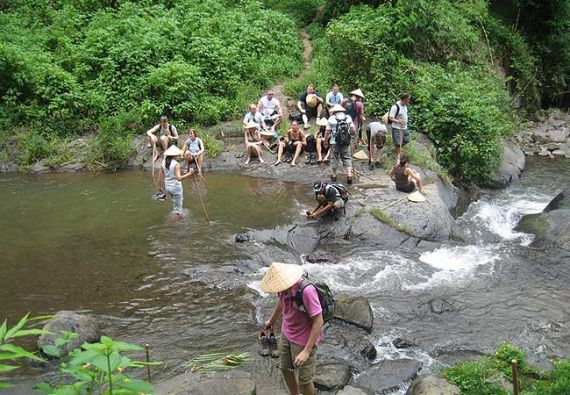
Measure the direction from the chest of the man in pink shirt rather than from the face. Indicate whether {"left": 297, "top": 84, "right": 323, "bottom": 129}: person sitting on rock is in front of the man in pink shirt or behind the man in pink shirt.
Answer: behind

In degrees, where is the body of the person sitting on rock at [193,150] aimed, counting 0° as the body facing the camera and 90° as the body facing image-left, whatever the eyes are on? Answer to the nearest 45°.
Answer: approximately 0°

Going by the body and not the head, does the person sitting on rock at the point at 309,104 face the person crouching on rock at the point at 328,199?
yes

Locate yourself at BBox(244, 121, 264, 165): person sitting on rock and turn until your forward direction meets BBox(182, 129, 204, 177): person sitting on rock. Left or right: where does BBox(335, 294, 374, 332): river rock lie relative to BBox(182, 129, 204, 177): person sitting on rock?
left

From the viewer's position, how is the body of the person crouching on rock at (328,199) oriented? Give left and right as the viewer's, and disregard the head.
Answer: facing to the left of the viewer

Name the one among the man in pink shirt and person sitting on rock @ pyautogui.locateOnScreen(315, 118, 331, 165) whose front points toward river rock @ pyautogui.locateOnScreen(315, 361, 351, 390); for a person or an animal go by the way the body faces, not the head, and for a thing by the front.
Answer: the person sitting on rock

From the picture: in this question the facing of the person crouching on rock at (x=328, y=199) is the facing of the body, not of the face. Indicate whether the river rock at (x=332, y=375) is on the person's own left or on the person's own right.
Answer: on the person's own left

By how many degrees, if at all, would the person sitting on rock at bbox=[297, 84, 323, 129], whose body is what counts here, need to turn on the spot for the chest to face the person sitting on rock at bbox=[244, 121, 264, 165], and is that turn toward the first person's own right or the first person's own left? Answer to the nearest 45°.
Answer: approximately 45° to the first person's own right

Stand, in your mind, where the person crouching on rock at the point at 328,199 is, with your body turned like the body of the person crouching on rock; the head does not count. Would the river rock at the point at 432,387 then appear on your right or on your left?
on your left

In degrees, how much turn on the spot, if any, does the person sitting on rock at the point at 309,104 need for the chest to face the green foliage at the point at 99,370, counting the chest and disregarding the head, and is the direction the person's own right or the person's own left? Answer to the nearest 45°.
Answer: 0° — they already face it

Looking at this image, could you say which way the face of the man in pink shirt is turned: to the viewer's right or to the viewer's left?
to the viewer's left

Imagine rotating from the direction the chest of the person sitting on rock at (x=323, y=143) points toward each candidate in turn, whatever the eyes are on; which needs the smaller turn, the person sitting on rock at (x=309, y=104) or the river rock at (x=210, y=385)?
the river rock

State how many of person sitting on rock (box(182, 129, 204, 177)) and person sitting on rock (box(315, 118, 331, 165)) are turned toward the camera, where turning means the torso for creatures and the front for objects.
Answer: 2
